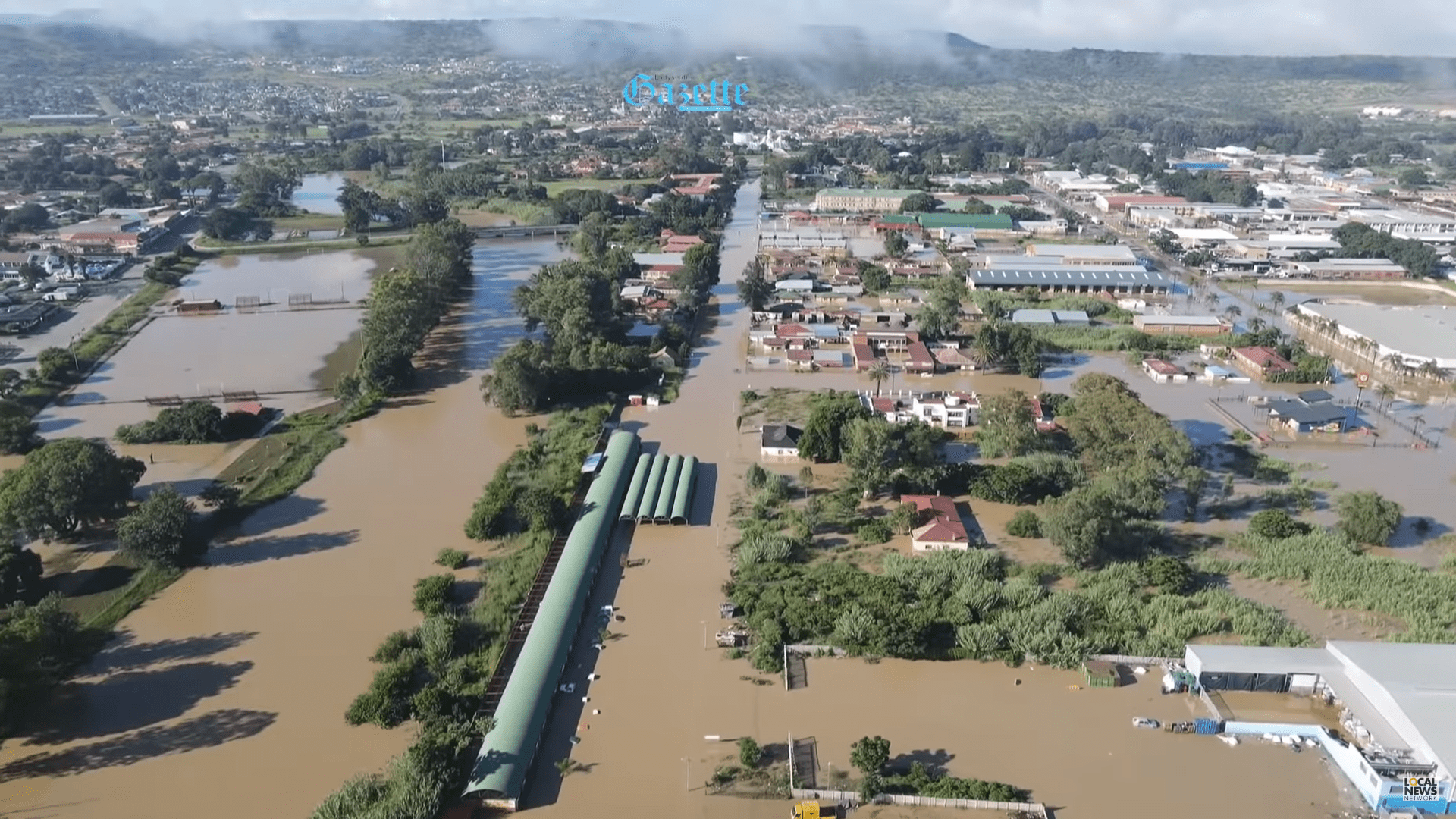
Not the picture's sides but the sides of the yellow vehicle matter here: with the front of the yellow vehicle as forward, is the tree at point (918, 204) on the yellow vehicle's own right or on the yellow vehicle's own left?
on the yellow vehicle's own right

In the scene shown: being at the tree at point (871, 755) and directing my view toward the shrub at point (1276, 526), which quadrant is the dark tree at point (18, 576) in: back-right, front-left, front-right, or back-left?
back-left

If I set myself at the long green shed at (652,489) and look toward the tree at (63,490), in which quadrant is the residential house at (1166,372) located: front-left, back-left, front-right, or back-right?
back-right

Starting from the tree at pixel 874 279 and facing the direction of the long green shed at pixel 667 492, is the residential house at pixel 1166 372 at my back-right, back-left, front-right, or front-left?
front-left

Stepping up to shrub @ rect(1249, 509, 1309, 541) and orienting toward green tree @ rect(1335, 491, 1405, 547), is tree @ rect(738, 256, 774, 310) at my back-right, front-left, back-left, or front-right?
back-left
